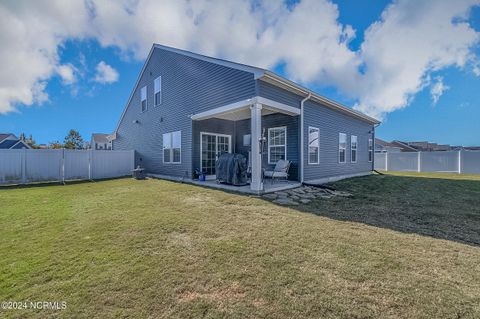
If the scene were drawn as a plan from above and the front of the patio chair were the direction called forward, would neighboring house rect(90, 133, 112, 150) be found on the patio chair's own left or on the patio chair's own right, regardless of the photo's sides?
on the patio chair's own right

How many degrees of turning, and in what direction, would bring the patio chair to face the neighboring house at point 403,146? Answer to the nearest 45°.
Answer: approximately 180°

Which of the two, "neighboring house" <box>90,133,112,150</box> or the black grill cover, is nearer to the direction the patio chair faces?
the black grill cover

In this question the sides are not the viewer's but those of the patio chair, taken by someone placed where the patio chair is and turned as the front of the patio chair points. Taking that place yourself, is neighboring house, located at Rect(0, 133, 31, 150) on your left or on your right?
on your right

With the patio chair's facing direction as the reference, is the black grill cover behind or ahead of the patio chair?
ahead

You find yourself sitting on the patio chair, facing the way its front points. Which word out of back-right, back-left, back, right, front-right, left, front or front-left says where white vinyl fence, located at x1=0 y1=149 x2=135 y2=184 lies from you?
front-right

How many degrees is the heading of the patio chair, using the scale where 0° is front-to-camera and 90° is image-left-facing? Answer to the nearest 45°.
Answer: approximately 45°

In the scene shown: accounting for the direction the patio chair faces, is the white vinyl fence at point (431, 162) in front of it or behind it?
behind
